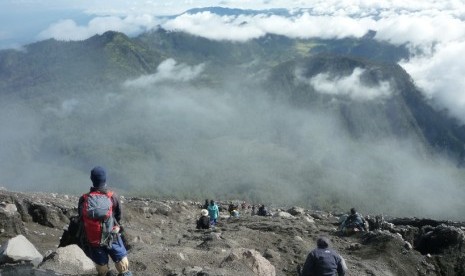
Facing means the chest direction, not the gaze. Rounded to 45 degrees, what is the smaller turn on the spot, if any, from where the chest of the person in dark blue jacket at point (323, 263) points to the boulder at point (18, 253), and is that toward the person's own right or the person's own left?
approximately 90° to the person's own left

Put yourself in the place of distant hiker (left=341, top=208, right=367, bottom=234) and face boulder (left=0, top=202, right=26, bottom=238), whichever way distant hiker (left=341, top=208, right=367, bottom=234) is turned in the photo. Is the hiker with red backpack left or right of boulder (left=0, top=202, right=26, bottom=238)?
left

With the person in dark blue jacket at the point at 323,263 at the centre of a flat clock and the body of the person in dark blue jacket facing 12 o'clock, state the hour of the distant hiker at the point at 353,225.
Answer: The distant hiker is roughly at 12 o'clock from the person in dark blue jacket.

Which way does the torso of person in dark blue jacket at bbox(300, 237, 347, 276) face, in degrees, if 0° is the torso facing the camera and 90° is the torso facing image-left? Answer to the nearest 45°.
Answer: approximately 180°

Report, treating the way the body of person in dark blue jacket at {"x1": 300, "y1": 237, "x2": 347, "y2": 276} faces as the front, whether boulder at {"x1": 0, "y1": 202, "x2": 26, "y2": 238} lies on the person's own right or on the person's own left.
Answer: on the person's own left

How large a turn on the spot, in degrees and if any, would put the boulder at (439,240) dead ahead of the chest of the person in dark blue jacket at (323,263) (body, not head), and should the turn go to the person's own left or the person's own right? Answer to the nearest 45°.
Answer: approximately 45° to the person's own right

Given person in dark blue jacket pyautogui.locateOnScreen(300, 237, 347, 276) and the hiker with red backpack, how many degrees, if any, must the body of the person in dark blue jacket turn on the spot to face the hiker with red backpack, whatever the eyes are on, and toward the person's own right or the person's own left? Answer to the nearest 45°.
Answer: approximately 90° to the person's own left

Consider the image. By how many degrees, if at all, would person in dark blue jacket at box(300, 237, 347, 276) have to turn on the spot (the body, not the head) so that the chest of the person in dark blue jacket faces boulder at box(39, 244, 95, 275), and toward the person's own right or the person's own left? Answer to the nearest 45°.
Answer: approximately 90° to the person's own left
